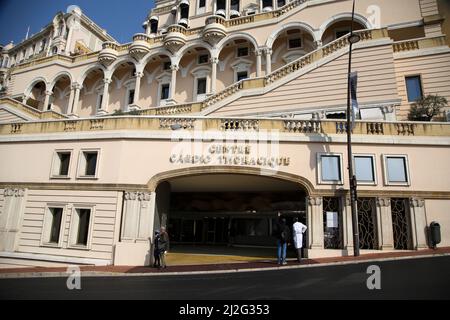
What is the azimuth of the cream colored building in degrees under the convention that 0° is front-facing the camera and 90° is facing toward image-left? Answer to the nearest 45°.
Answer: approximately 0°

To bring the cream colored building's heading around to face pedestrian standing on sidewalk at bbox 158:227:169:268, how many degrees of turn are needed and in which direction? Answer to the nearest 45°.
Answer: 0° — it already faces them

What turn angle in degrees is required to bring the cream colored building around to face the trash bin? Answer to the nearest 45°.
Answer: approximately 90° to its left
